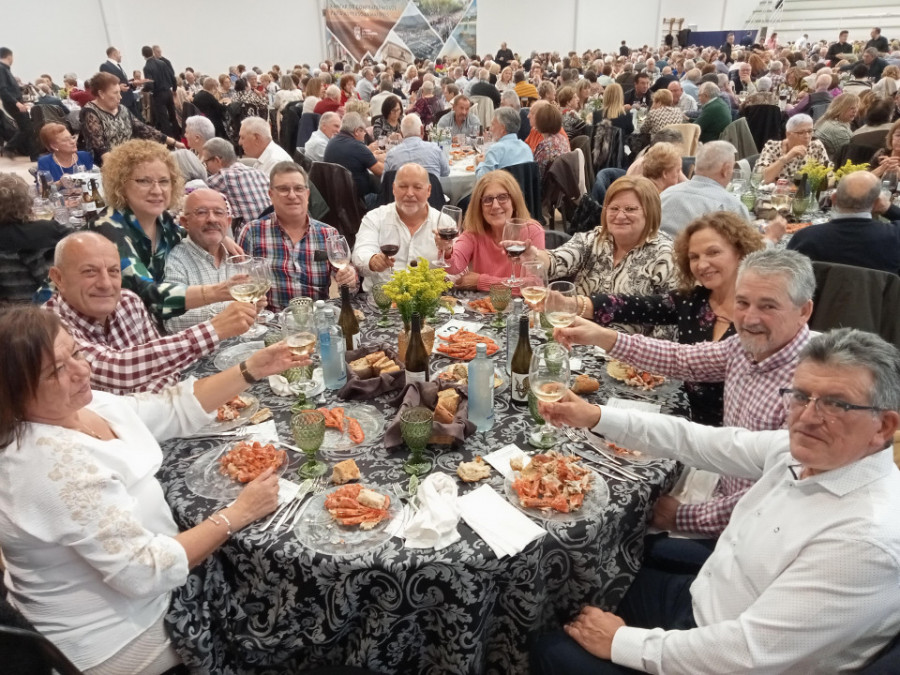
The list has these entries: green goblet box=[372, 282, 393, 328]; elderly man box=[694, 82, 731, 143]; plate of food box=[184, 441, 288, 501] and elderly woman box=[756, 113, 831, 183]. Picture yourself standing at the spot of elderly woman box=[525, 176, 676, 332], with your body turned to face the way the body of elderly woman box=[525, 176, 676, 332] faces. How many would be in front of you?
2

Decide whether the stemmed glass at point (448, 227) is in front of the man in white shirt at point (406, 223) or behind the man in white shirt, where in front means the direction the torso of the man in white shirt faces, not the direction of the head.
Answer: in front

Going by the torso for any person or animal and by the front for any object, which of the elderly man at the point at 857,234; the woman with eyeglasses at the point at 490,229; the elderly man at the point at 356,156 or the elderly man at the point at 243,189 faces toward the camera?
the woman with eyeglasses

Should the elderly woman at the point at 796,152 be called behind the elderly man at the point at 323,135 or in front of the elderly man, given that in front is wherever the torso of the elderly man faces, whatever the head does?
in front

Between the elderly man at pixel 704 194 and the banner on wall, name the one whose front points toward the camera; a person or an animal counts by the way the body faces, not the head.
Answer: the banner on wall

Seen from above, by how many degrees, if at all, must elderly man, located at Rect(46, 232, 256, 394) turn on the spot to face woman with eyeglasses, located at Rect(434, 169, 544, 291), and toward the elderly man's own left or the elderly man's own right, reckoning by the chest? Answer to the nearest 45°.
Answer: approximately 45° to the elderly man's own left

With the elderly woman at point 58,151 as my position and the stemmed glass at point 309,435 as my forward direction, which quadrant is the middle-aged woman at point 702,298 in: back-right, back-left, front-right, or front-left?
front-left

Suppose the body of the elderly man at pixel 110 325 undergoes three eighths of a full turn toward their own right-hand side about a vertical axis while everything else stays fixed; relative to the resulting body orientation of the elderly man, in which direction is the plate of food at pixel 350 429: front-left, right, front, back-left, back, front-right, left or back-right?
back-left

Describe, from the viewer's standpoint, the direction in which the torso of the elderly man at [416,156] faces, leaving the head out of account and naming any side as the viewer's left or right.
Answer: facing away from the viewer

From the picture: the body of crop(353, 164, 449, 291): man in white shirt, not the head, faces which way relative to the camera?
toward the camera

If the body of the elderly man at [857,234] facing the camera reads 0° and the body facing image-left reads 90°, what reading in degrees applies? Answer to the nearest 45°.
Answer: approximately 180°

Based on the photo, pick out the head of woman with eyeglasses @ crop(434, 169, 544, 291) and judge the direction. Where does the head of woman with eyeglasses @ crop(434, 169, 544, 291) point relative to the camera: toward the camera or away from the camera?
toward the camera

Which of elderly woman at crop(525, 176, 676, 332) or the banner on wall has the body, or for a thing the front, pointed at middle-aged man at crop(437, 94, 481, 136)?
the banner on wall

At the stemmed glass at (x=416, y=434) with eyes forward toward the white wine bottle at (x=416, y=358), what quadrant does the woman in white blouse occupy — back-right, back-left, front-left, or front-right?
back-left

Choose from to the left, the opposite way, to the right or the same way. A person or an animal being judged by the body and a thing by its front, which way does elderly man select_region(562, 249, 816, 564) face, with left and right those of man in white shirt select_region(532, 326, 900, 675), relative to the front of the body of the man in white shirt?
the same way

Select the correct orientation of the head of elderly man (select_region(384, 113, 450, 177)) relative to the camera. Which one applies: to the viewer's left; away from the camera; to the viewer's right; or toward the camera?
away from the camera
